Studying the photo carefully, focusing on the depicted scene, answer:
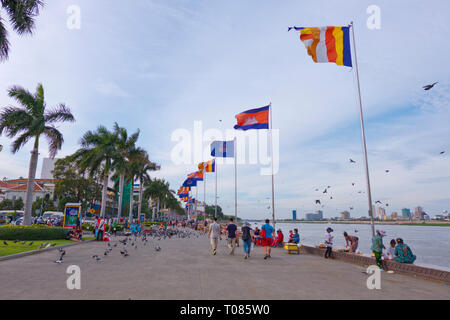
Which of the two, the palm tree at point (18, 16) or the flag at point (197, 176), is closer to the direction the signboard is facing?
the palm tree

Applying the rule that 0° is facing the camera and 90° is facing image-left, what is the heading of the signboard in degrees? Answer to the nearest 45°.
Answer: approximately 0°

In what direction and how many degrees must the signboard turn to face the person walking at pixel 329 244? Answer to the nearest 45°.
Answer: approximately 45° to its left

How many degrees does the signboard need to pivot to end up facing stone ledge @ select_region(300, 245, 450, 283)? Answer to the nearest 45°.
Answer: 0° — it already faces it
